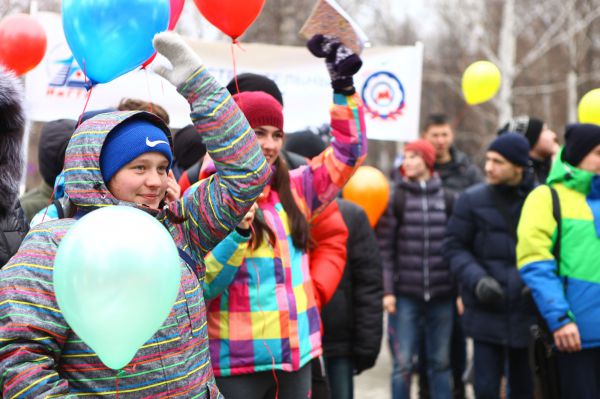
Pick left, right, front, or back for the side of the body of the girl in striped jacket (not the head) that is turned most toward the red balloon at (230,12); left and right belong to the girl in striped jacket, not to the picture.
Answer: left

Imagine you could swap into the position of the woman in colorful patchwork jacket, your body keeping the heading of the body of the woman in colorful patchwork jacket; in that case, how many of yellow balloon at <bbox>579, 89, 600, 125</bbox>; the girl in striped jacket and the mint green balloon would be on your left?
1

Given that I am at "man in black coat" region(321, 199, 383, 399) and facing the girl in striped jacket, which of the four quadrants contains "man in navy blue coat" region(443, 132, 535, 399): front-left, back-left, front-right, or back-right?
back-left

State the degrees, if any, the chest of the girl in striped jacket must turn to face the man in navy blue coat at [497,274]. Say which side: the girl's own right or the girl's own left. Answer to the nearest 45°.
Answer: approximately 90° to the girl's own left

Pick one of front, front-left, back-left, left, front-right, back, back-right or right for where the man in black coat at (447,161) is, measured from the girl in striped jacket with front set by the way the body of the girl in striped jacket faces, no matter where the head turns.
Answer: left

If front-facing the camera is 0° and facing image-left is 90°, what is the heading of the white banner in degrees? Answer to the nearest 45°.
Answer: approximately 0°

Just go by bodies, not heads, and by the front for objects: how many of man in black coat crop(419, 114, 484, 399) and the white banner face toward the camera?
2

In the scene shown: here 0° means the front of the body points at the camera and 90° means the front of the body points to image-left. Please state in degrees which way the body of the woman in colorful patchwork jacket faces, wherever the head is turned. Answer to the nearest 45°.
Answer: approximately 315°

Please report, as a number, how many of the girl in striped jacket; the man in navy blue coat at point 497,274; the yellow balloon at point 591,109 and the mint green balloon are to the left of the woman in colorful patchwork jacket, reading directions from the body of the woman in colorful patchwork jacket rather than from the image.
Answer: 2

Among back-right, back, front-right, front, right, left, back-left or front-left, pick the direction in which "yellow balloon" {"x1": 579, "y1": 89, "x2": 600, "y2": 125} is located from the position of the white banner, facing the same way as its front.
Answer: front-left

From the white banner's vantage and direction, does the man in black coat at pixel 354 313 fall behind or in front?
in front

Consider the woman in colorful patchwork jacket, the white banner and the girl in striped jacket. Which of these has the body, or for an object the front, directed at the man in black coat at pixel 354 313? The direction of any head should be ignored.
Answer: the white banner

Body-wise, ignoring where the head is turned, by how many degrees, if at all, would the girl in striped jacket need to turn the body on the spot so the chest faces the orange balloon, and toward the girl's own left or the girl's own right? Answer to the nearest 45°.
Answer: approximately 90° to the girl's own left
